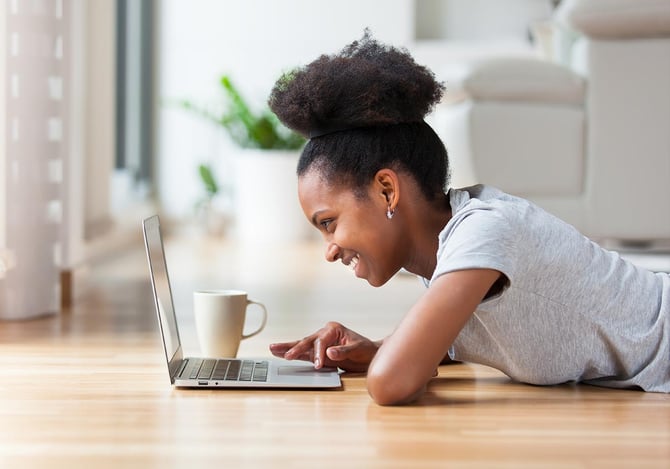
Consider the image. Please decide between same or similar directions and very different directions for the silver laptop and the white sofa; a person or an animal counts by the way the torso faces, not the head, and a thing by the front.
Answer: very different directions

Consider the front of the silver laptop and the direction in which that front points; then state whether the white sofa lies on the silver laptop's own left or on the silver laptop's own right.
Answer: on the silver laptop's own left

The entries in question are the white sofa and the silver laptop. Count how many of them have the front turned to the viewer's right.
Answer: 1

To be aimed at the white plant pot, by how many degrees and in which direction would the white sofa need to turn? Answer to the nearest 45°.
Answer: approximately 45° to its right

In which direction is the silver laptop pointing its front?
to the viewer's right

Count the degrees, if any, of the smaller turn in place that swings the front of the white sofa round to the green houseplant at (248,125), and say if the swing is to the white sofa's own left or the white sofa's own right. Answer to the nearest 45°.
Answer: approximately 45° to the white sofa's own right
